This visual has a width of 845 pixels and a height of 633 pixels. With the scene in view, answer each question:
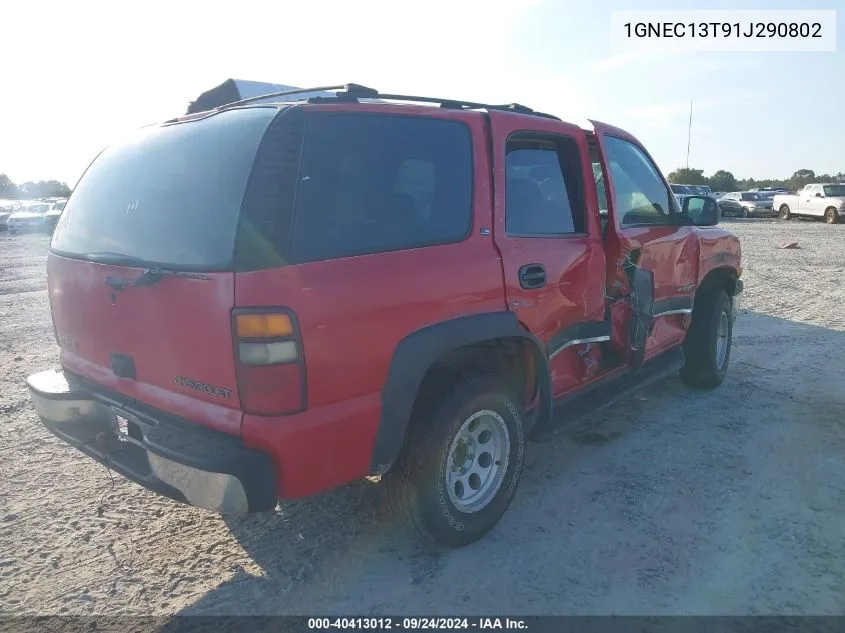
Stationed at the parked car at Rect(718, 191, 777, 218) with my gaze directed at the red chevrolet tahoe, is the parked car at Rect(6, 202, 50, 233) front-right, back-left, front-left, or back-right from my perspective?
front-right

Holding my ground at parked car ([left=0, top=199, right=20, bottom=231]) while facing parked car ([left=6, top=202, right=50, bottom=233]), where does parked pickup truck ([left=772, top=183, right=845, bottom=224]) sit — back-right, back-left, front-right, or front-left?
front-left

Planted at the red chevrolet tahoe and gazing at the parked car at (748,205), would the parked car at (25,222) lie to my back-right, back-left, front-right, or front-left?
front-left

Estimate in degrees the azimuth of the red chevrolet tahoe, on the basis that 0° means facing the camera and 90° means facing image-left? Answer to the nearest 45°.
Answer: approximately 225°

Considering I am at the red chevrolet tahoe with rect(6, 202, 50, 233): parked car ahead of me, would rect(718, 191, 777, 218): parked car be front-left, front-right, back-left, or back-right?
front-right

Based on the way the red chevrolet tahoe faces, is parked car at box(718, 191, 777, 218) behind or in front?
in front

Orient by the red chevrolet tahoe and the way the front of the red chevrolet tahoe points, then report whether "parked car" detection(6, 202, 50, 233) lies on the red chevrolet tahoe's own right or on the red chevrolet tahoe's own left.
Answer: on the red chevrolet tahoe's own left

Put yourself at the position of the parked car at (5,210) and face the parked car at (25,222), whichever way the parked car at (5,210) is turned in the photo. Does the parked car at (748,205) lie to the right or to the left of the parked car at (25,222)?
left

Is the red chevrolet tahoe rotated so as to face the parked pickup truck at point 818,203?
yes

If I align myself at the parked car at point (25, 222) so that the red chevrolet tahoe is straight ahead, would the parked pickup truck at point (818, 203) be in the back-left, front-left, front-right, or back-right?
front-left

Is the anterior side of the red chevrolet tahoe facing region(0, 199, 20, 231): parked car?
no
